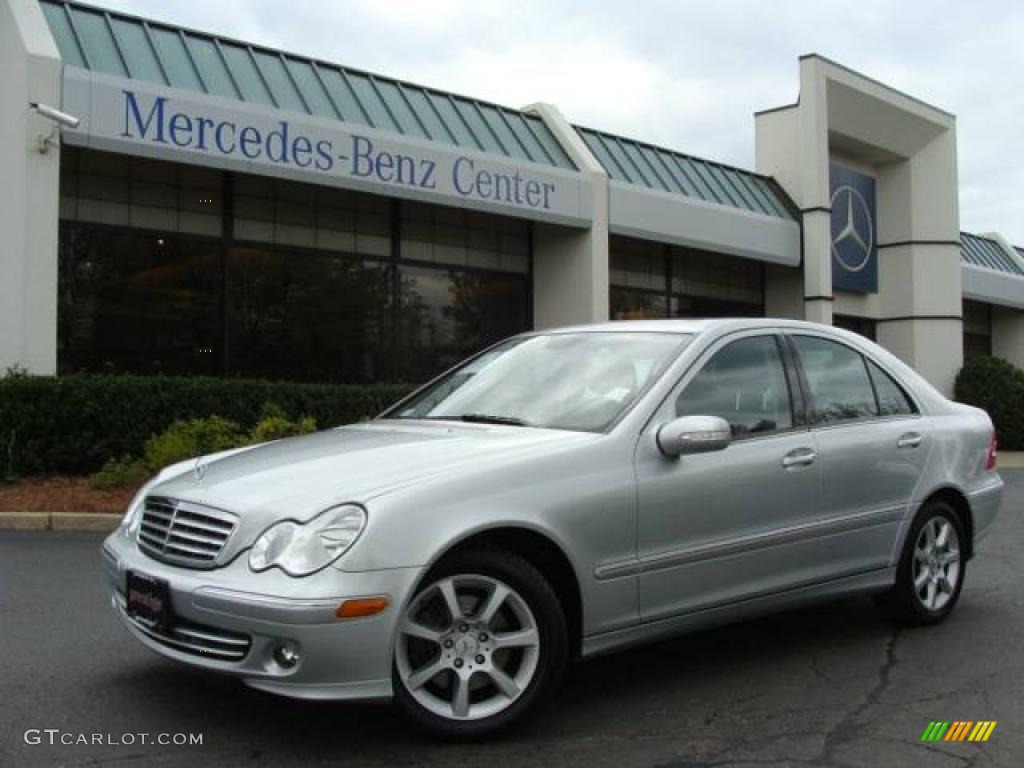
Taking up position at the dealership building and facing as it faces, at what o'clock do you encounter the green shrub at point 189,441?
The green shrub is roughly at 2 o'clock from the dealership building.

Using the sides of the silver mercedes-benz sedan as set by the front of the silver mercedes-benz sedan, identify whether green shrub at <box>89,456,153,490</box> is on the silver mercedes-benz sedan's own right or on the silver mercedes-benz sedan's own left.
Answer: on the silver mercedes-benz sedan's own right

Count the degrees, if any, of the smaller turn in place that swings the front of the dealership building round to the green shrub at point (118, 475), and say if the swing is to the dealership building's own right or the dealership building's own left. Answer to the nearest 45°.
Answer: approximately 45° to the dealership building's own right

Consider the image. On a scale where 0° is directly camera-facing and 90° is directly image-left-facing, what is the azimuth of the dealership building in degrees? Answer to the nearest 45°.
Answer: approximately 315°

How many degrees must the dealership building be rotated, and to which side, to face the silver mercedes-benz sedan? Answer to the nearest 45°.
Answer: approximately 45° to its right

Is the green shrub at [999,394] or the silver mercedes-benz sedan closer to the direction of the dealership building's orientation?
the silver mercedes-benz sedan

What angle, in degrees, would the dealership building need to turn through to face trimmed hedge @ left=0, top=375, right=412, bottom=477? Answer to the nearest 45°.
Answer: approximately 90° to its right

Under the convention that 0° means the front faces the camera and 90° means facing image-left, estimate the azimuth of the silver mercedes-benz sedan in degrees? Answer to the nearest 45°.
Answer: approximately 45°

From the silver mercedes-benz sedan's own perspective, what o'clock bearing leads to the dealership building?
The dealership building is roughly at 4 o'clock from the silver mercedes-benz sedan.

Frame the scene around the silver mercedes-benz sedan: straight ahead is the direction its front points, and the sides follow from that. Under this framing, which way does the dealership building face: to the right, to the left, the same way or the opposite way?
to the left

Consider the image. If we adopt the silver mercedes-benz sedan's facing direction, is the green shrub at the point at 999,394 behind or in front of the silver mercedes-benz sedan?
behind

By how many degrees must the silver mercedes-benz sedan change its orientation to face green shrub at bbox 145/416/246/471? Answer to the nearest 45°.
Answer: approximately 90° to its right
